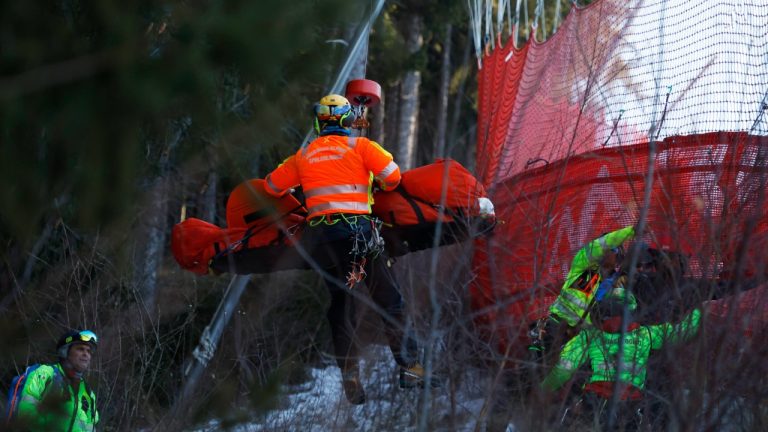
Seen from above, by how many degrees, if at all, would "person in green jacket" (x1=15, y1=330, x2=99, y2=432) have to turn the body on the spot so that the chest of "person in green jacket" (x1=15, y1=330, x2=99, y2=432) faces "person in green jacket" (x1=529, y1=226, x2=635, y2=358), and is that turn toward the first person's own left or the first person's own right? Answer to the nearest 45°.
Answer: approximately 45° to the first person's own left

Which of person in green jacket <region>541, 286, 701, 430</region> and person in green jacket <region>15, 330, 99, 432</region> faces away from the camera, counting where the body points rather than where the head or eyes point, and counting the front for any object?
person in green jacket <region>541, 286, 701, 430</region>

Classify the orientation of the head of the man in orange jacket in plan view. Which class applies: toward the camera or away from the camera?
away from the camera

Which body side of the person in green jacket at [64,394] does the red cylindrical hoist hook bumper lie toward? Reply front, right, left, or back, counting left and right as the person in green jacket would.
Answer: left

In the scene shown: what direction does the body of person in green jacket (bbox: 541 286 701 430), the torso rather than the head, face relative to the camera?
away from the camera

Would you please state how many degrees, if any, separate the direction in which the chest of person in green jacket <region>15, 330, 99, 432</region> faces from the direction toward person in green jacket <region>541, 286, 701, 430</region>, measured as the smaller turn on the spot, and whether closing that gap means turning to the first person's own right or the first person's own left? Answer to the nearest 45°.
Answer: approximately 45° to the first person's own left

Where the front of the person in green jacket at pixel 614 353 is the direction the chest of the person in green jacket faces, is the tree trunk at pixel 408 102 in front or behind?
in front

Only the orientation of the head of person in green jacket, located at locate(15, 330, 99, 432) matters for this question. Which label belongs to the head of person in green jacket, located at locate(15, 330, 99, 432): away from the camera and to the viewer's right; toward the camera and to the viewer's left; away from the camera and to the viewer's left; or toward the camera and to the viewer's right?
toward the camera and to the viewer's right

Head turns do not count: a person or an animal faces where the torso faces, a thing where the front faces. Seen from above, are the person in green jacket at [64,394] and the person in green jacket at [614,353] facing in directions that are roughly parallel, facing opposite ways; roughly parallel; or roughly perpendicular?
roughly perpendicular

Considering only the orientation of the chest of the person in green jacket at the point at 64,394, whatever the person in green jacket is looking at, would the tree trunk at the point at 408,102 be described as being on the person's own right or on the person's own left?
on the person's own left

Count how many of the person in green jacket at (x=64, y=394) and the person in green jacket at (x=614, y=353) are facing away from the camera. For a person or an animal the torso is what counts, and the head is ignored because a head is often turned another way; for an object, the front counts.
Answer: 1
